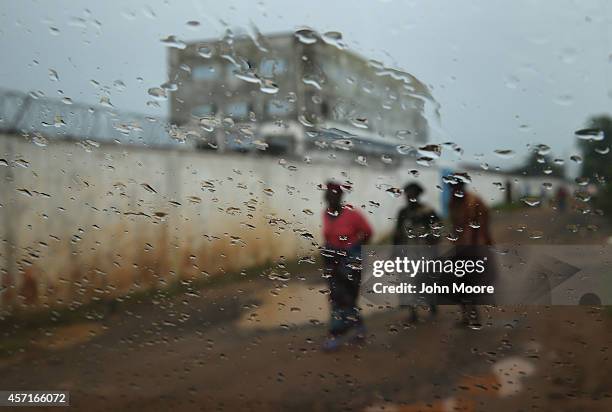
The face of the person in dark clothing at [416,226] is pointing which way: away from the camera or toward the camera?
toward the camera

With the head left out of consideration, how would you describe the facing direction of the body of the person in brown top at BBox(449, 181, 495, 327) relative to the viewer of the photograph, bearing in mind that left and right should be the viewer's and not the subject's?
facing the viewer and to the left of the viewer

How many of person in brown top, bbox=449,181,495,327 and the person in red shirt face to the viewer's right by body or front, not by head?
0

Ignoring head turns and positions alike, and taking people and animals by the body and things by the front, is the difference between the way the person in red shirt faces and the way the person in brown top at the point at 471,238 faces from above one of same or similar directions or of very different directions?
same or similar directions
